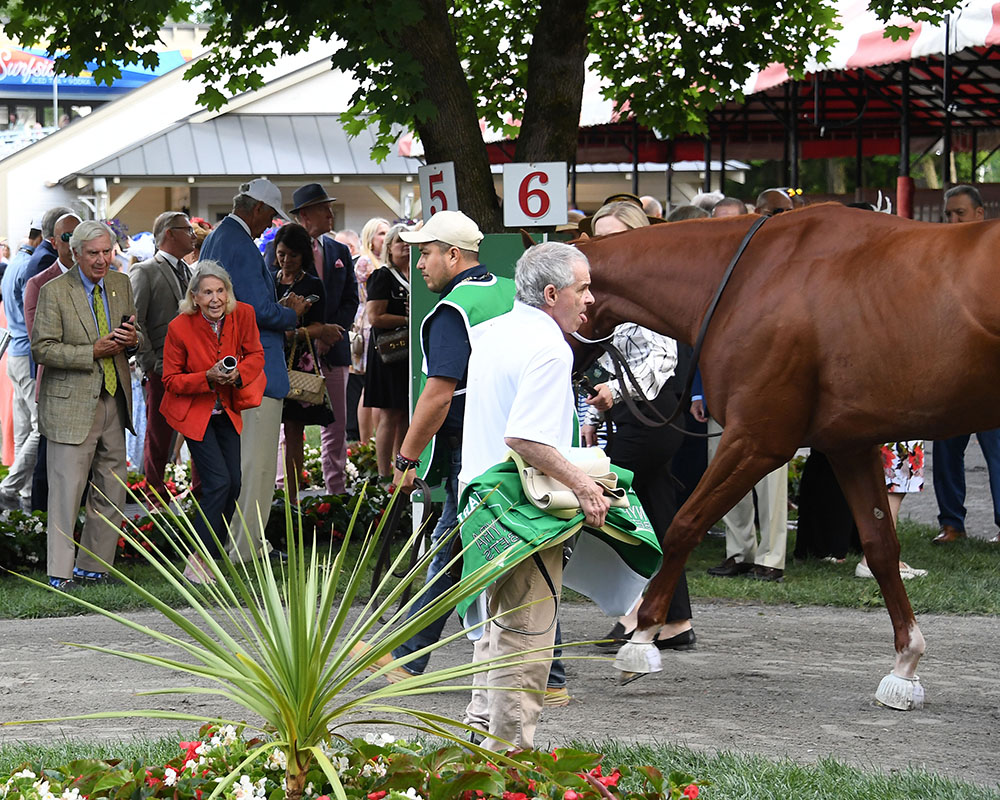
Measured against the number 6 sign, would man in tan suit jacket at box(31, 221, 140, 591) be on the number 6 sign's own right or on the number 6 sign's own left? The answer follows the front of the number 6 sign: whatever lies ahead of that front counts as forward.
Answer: on the number 6 sign's own right

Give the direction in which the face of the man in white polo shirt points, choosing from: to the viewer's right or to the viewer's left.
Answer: to the viewer's right

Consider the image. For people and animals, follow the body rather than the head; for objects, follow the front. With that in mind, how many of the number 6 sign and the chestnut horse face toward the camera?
1

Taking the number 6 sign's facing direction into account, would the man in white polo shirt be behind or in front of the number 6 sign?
in front

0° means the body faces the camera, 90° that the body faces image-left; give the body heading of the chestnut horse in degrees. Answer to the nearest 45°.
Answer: approximately 90°

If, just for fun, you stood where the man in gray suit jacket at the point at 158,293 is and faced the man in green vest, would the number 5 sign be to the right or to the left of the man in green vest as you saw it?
left

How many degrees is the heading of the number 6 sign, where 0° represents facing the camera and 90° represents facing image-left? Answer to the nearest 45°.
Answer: approximately 0°

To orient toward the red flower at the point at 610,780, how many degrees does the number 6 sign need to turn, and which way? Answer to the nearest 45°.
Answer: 0° — it already faces it

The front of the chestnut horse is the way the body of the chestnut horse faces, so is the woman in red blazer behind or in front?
in front

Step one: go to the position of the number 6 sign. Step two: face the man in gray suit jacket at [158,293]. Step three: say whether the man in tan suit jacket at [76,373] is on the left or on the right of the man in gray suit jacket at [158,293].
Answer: left

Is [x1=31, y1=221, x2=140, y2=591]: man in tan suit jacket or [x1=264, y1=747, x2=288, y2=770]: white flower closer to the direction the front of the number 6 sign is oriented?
the white flower

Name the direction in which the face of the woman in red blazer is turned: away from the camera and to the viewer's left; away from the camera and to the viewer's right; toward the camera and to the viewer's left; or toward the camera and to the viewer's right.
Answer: toward the camera and to the viewer's right

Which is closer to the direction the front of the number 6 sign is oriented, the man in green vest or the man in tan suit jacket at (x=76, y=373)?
the man in green vest

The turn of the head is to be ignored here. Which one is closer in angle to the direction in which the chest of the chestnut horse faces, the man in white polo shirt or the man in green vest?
the man in green vest

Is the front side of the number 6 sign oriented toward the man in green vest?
yes
